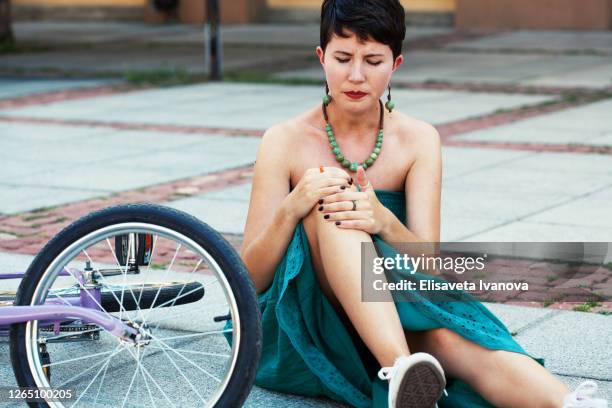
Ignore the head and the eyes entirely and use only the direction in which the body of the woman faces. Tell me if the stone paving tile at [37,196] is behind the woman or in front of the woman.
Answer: behind

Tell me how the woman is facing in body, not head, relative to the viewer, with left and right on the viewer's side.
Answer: facing the viewer

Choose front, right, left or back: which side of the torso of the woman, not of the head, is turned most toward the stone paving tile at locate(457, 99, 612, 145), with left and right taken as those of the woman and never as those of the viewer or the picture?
back

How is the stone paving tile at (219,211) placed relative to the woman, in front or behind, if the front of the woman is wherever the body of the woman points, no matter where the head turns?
behind

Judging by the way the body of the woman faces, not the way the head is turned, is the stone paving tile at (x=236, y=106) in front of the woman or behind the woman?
behind

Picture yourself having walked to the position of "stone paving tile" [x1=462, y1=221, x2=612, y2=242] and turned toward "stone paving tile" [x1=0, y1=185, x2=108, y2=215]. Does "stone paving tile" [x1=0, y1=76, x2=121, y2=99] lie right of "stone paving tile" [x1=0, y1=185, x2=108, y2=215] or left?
right

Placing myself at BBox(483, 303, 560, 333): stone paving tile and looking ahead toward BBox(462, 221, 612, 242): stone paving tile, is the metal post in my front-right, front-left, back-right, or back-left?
front-left

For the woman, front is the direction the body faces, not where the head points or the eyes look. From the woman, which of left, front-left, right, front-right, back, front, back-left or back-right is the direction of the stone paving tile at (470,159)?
back

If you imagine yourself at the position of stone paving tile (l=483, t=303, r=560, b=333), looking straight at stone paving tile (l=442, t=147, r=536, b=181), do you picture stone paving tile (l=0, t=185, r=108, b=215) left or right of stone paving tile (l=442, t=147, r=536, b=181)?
left

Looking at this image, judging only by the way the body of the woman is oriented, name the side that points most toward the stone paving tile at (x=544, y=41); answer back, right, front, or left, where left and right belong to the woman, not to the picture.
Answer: back

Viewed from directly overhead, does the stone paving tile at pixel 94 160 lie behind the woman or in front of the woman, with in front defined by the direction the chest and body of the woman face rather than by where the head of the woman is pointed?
behind
